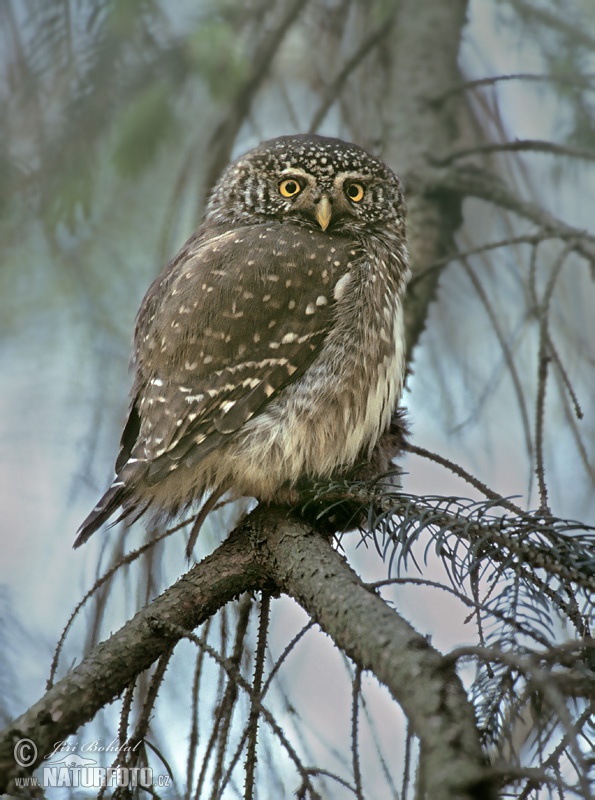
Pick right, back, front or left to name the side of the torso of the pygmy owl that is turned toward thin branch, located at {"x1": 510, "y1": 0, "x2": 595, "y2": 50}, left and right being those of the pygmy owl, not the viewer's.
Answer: front

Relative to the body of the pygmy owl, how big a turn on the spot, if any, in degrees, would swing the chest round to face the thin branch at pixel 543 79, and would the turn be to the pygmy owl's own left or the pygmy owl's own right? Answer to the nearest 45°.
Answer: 0° — it already faces it

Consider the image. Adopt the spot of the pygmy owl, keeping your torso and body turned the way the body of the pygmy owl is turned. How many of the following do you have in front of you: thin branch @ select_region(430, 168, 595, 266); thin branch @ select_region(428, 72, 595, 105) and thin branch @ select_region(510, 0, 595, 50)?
3

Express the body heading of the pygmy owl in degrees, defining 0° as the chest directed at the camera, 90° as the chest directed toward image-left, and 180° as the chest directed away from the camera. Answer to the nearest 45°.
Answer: approximately 270°

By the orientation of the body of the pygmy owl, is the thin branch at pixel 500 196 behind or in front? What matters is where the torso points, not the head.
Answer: in front
